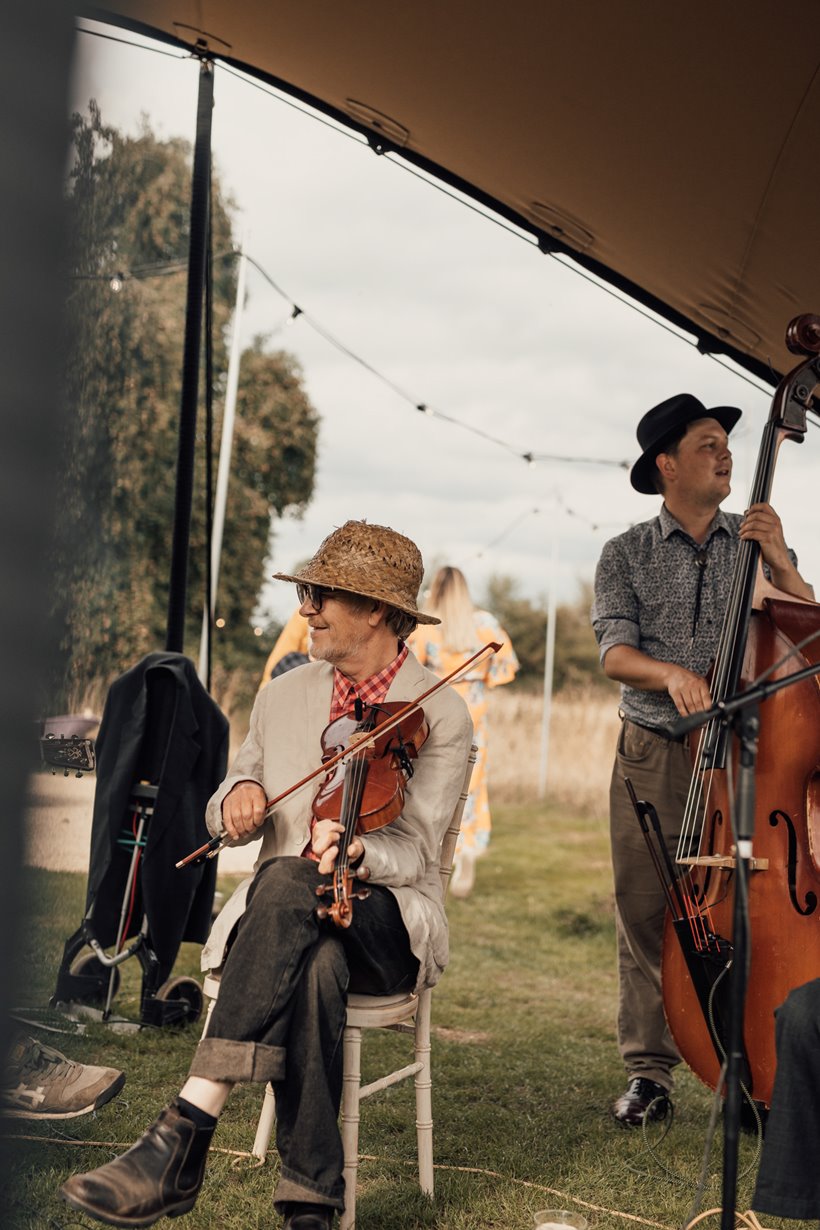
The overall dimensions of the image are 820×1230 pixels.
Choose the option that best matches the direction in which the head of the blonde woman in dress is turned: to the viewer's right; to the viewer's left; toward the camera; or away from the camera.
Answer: away from the camera

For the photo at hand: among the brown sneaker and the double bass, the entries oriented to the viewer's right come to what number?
1

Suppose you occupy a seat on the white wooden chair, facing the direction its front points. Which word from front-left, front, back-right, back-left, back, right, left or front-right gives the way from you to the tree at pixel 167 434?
back-right

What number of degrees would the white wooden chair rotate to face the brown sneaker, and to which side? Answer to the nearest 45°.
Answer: approximately 45° to its right

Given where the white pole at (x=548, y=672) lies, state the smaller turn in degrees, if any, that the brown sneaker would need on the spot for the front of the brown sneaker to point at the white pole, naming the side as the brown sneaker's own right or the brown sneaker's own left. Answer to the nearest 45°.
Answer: approximately 45° to the brown sneaker's own left

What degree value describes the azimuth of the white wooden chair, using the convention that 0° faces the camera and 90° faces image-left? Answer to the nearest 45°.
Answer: approximately 45°

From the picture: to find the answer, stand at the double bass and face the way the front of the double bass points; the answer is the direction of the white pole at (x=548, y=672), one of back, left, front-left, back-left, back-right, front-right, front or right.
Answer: back-right

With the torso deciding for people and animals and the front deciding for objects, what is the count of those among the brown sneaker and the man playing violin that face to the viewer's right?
1

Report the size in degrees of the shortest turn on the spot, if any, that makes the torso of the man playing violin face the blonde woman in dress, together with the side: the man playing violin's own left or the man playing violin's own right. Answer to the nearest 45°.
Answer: approximately 135° to the man playing violin's own right
